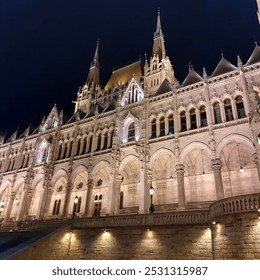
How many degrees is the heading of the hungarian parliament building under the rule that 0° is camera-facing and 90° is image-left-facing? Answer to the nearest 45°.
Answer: approximately 45°
